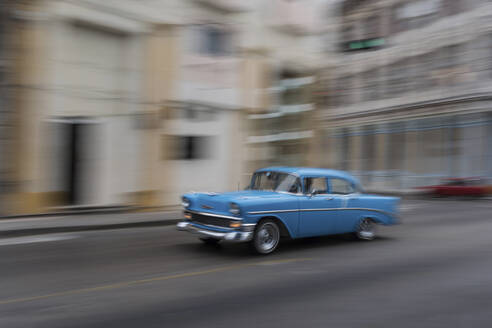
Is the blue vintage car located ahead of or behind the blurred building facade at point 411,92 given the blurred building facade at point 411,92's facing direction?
ahead

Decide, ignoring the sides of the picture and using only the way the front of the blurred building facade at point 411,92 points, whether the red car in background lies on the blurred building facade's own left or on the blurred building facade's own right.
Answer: on the blurred building facade's own left

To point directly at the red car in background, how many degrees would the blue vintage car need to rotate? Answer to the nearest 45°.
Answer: approximately 180°

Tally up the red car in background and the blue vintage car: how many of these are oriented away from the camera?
0

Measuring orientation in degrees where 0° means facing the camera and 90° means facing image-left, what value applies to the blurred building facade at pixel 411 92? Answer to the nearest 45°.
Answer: approximately 45°
